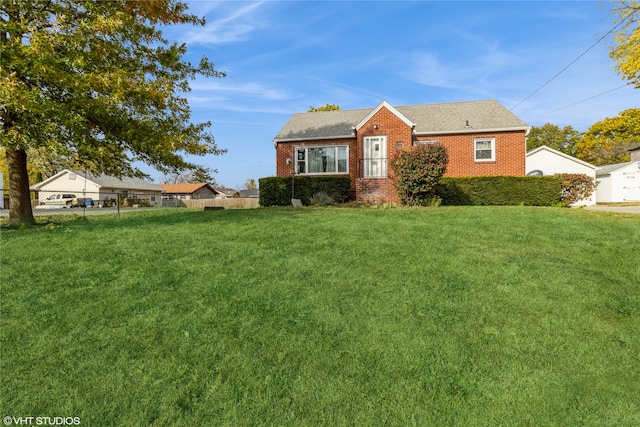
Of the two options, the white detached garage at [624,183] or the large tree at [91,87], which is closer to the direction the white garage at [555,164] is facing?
the large tree

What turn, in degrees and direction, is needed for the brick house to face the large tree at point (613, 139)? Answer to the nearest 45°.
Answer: approximately 135° to its left

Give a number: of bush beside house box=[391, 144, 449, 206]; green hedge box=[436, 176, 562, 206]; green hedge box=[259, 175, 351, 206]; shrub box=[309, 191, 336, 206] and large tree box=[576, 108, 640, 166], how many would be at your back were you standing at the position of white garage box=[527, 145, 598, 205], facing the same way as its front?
1

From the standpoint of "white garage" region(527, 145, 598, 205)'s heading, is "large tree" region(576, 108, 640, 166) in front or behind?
behind

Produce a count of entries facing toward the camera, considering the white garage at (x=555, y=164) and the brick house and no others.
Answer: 2

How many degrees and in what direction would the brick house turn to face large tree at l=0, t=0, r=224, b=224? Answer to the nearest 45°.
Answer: approximately 45° to its right

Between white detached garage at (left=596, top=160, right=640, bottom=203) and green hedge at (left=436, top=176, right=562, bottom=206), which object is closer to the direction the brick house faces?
the green hedge

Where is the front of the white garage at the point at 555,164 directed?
toward the camera

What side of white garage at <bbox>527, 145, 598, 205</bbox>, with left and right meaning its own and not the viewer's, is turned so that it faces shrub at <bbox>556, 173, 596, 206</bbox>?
front

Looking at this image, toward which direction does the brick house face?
toward the camera
